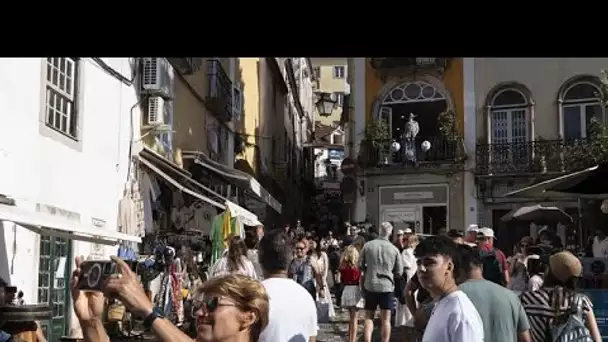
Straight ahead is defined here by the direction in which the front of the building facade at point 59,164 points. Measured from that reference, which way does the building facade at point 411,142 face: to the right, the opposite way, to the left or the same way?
to the right

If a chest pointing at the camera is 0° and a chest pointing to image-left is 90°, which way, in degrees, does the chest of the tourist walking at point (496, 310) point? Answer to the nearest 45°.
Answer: approximately 180°

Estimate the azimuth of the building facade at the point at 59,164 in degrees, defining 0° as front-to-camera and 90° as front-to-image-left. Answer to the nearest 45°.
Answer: approximately 315°

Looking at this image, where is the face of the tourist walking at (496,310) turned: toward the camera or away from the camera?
away from the camera

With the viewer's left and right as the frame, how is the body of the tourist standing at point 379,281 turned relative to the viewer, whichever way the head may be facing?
facing away from the viewer

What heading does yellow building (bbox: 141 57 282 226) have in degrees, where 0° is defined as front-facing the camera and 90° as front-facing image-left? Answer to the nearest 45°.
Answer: approximately 315°

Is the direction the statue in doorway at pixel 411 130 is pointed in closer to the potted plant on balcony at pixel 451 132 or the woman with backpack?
the woman with backpack

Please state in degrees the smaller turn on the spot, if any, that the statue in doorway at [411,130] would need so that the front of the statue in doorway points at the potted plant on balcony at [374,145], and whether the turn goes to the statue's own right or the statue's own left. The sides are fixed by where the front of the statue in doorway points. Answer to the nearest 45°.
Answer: approximately 90° to the statue's own right

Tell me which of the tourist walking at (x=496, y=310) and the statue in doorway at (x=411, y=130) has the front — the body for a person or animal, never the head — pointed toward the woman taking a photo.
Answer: the statue in doorway

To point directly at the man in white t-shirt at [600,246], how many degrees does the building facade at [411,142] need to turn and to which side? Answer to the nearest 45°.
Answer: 0° — it already faces them

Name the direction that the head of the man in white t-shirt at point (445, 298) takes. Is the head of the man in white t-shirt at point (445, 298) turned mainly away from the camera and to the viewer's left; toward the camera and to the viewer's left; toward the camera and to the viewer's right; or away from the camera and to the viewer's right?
toward the camera and to the viewer's left

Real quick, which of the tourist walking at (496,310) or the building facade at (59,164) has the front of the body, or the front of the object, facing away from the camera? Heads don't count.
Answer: the tourist walking

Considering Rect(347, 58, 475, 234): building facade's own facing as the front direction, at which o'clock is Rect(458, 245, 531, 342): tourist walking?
The tourist walking is roughly at 12 o'clock from the building facade.

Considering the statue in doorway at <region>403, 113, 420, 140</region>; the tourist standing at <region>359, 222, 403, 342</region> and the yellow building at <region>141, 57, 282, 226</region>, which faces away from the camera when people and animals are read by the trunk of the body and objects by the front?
the tourist standing

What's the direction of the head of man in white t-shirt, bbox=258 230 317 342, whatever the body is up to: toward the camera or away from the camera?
away from the camera

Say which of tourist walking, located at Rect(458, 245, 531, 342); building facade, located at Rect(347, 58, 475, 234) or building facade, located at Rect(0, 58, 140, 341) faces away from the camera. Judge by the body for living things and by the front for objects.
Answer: the tourist walking
